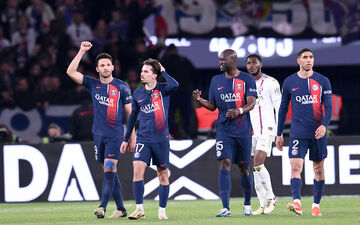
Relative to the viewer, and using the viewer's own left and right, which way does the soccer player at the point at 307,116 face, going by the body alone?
facing the viewer

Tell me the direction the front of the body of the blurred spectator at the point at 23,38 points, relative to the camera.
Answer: toward the camera

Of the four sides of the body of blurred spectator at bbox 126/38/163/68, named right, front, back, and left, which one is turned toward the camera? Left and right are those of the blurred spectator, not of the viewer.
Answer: front

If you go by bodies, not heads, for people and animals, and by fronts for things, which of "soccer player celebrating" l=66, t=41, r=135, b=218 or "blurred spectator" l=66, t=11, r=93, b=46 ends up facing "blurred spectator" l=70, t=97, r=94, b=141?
"blurred spectator" l=66, t=11, r=93, b=46

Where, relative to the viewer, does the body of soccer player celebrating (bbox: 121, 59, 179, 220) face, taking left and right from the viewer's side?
facing the viewer and to the left of the viewer

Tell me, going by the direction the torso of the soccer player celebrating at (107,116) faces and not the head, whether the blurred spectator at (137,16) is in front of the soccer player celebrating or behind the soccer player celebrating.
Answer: behind
